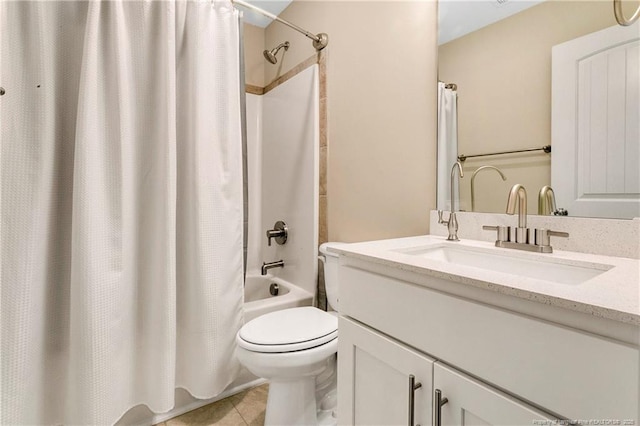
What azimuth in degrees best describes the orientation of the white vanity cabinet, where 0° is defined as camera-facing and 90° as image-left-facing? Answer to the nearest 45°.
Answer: approximately 45°

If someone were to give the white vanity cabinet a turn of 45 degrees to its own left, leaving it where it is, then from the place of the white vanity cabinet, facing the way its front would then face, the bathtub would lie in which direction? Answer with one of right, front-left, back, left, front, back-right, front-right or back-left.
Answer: back-right

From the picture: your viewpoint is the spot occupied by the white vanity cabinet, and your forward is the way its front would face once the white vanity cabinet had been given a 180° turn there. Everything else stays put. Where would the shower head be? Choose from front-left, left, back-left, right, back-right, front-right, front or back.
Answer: left

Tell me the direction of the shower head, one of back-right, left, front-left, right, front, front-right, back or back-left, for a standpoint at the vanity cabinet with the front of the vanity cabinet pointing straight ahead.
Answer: right
